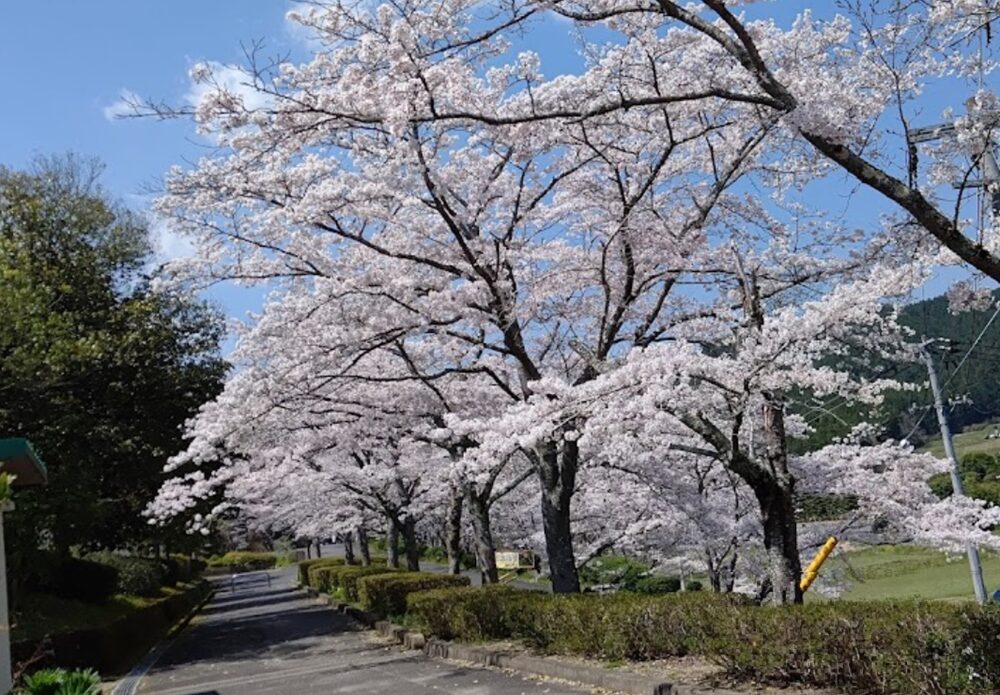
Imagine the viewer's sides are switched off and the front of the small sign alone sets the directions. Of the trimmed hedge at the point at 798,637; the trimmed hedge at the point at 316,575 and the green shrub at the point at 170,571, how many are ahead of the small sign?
1

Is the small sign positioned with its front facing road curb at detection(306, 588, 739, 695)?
yes

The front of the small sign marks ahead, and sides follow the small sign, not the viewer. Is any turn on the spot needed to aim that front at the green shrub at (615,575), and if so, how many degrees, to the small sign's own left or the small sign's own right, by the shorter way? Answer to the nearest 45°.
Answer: approximately 135° to the small sign's own left

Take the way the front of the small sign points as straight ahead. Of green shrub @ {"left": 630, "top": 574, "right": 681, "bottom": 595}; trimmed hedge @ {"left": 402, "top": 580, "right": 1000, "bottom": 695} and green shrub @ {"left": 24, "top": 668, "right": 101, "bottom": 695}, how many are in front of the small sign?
2

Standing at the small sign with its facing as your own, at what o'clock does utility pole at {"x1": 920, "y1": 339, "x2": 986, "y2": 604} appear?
The utility pole is roughly at 11 o'clock from the small sign.

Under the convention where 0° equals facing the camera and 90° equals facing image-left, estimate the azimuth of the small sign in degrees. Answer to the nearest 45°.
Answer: approximately 0°

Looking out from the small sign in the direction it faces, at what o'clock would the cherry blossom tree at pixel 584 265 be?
The cherry blossom tree is roughly at 12 o'clock from the small sign.

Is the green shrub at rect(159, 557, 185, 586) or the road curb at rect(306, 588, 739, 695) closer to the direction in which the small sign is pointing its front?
the road curb

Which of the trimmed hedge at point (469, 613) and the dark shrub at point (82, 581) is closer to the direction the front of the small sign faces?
the trimmed hedge
